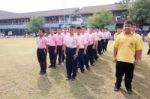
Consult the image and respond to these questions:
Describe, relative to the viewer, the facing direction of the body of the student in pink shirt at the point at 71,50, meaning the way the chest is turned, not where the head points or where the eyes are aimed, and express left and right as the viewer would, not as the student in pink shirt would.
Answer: facing the viewer

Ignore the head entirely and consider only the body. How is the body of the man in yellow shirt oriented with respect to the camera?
toward the camera

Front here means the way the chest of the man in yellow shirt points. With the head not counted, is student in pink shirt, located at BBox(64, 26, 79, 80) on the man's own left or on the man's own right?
on the man's own right

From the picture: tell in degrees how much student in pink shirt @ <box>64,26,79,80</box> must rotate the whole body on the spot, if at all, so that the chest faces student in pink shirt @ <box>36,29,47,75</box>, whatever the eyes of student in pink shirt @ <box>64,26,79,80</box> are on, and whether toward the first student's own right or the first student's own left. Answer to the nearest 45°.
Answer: approximately 135° to the first student's own right

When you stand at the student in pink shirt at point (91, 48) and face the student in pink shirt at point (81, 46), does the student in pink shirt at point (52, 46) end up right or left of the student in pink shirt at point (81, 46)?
right

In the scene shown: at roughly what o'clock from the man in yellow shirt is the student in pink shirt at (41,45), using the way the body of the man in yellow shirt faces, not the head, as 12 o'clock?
The student in pink shirt is roughly at 4 o'clock from the man in yellow shirt.

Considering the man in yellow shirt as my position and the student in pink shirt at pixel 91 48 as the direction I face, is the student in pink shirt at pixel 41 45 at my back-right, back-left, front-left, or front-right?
front-left

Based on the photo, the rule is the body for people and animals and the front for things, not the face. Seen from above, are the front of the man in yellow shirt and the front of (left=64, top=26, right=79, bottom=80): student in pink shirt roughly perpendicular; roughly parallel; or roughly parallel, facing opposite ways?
roughly parallel

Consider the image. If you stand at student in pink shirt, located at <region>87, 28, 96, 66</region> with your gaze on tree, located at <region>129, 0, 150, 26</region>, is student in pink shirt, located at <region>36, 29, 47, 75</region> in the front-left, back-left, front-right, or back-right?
back-left

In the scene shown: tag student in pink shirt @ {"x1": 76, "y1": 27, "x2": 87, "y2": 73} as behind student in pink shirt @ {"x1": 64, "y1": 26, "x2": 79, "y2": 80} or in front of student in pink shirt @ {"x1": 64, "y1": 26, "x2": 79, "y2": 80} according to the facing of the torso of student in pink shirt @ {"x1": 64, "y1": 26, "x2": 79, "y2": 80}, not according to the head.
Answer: behind

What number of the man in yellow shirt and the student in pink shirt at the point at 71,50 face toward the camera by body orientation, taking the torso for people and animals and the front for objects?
2
